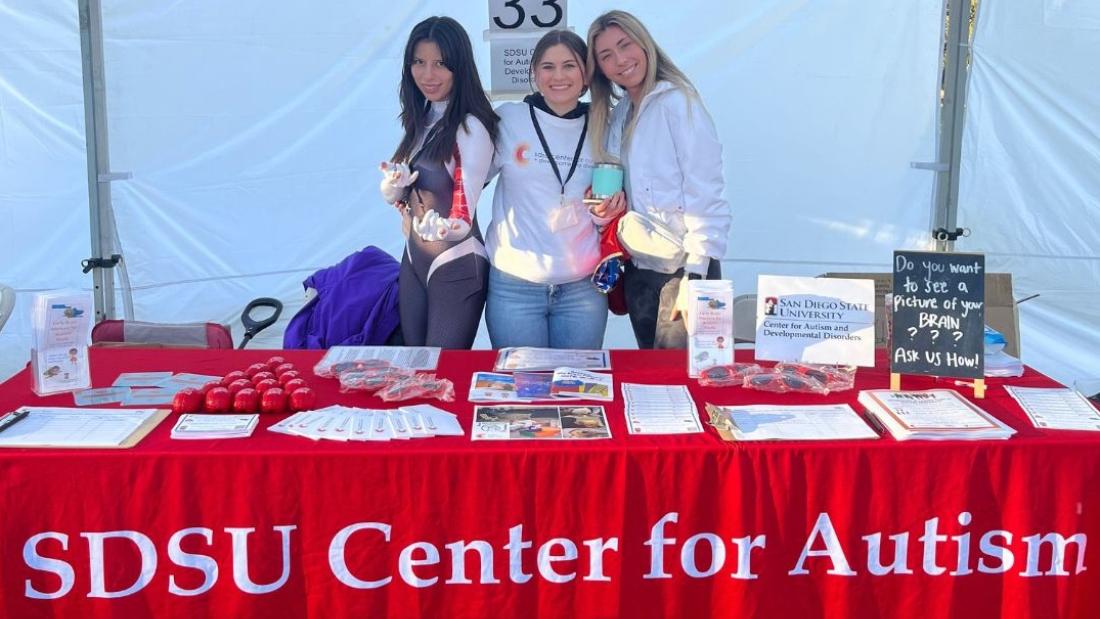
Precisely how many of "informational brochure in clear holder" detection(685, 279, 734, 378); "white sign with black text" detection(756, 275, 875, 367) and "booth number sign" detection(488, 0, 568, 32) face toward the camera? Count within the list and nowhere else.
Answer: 3

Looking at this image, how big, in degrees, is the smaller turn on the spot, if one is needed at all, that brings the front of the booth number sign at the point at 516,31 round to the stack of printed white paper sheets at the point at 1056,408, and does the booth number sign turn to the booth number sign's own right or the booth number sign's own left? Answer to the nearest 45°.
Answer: approximately 45° to the booth number sign's own left

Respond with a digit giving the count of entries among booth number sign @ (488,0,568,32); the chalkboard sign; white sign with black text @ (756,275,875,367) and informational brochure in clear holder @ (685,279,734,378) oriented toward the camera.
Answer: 4

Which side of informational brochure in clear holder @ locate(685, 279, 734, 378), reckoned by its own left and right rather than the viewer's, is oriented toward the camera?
front

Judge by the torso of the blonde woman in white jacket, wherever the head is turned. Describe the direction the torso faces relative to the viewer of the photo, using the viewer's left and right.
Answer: facing the viewer and to the left of the viewer

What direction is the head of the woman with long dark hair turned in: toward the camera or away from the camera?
toward the camera

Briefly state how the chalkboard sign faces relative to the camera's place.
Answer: facing the viewer

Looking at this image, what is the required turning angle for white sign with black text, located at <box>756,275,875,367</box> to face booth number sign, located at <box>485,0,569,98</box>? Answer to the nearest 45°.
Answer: approximately 135° to its right

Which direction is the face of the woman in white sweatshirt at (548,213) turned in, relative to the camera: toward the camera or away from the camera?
toward the camera

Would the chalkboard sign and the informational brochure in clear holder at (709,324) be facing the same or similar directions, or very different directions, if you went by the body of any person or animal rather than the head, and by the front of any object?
same or similar directions

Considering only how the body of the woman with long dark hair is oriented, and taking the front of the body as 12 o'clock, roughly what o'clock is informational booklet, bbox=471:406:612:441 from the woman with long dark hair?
The informational booklet is roughly at 10 o'clock from the woman with long dark hair.

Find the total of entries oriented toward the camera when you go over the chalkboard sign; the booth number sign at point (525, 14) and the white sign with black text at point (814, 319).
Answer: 3

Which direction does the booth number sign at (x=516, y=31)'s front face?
toward the camera
